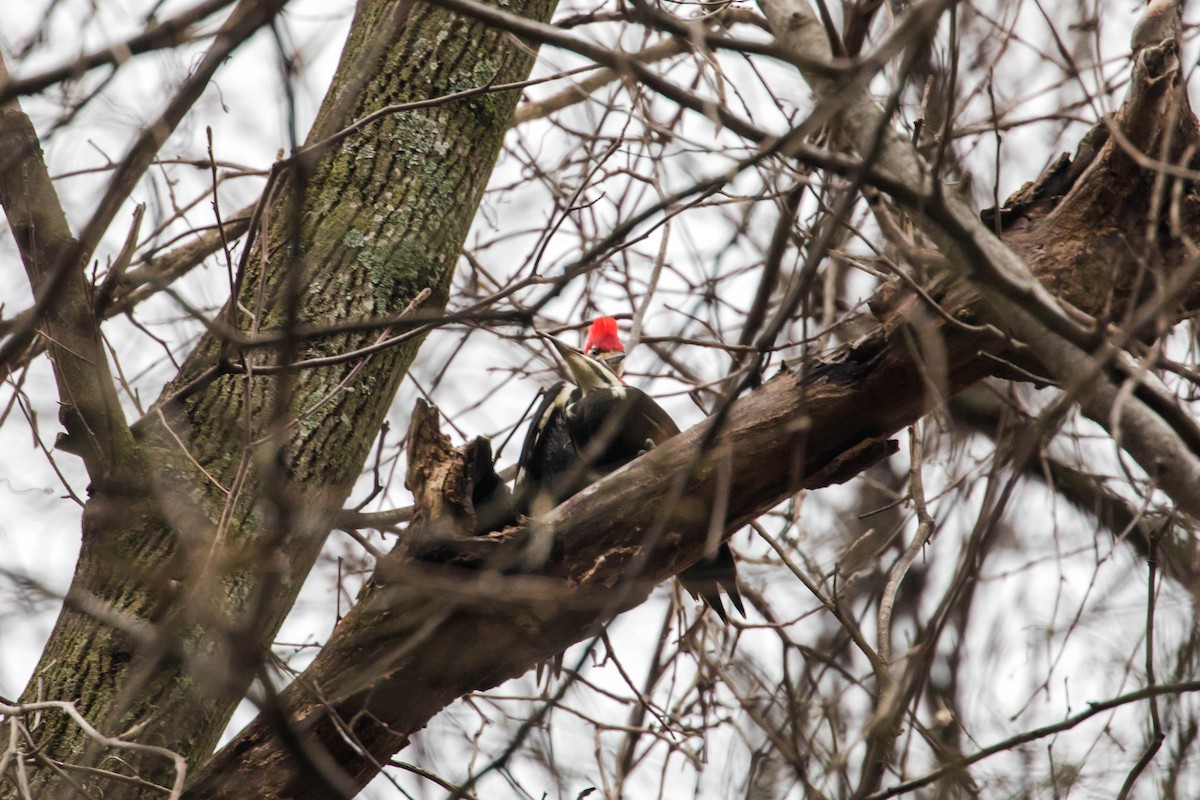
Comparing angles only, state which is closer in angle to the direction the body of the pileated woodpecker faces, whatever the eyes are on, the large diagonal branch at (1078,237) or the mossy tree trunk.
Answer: the mossy tree trunk
